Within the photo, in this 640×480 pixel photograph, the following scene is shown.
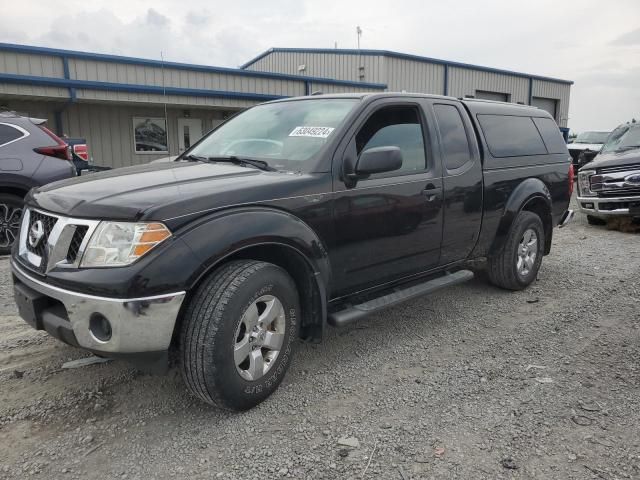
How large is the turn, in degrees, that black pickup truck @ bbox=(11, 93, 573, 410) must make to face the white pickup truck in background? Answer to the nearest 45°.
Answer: approximately 180°

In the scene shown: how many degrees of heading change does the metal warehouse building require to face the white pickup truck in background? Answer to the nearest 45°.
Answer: approximately 45° to its left

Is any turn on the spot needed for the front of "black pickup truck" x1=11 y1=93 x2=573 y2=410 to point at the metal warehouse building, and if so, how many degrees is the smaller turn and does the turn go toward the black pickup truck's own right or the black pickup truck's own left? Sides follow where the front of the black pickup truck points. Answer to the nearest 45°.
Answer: approximately 135° to the black pickup truck's own right

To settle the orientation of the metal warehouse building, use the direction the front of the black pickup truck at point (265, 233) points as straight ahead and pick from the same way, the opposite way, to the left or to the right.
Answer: to the left

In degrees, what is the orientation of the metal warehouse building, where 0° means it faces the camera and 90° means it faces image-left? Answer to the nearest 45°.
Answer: approximately 315°

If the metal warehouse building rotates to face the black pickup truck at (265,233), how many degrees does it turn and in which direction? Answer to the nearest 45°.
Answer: approximately 45° to its right

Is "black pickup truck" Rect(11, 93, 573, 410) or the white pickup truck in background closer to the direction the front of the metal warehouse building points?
the black pickup truck

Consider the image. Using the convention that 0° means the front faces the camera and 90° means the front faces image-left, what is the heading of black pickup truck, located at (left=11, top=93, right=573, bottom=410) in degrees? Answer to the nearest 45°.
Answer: approximately 45°
